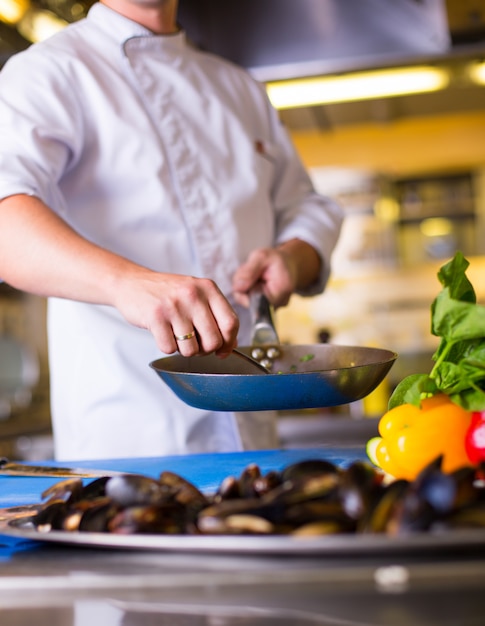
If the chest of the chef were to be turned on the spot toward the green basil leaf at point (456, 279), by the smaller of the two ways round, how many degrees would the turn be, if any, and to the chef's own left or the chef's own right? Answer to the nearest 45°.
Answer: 0° — they already face it

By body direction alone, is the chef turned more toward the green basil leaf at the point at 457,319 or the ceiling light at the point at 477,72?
the green basil leaf

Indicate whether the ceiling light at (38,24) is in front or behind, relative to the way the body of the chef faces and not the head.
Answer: behind

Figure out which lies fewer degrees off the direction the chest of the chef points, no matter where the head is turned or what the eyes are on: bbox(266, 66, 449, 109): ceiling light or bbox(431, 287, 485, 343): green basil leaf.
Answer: the green basil leaf

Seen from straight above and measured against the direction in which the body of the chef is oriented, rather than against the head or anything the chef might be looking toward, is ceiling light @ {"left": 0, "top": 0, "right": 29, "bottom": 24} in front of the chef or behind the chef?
behind

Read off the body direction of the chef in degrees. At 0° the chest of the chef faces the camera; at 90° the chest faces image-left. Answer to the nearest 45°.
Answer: approximately 315°

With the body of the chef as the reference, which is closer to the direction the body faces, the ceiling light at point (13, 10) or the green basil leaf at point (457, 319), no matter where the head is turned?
the green basil leaf
